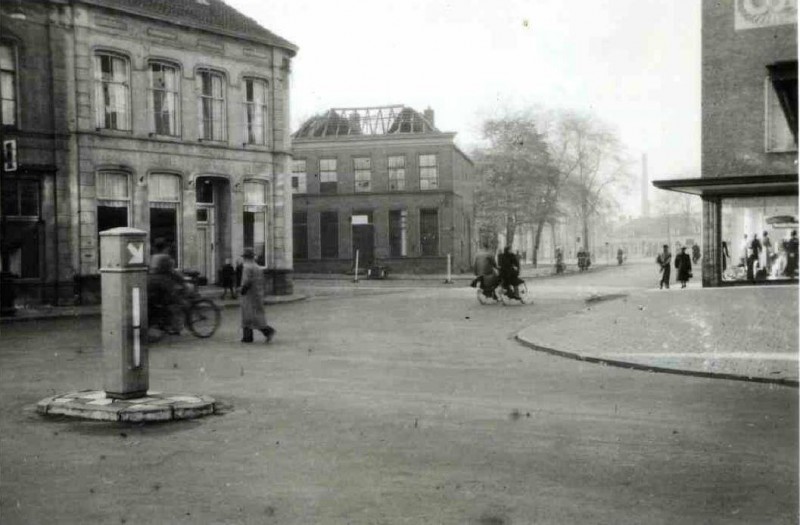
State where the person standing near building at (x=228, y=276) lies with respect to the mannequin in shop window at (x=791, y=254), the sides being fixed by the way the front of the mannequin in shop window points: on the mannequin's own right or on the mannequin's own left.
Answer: on the mannequin's own right

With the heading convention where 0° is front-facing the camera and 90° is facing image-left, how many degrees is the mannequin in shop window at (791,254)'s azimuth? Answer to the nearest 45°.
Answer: approximately 0°

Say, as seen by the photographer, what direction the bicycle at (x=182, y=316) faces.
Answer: facing to the right of the viewer

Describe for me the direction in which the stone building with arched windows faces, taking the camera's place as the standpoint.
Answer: facing the viewer and to the right of the viewer

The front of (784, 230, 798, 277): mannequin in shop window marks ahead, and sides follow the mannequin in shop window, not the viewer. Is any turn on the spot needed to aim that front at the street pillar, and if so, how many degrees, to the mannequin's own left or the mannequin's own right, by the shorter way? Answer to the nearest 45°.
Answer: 0° — it already faces it

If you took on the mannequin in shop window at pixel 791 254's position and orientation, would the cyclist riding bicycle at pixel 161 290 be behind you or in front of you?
in front
